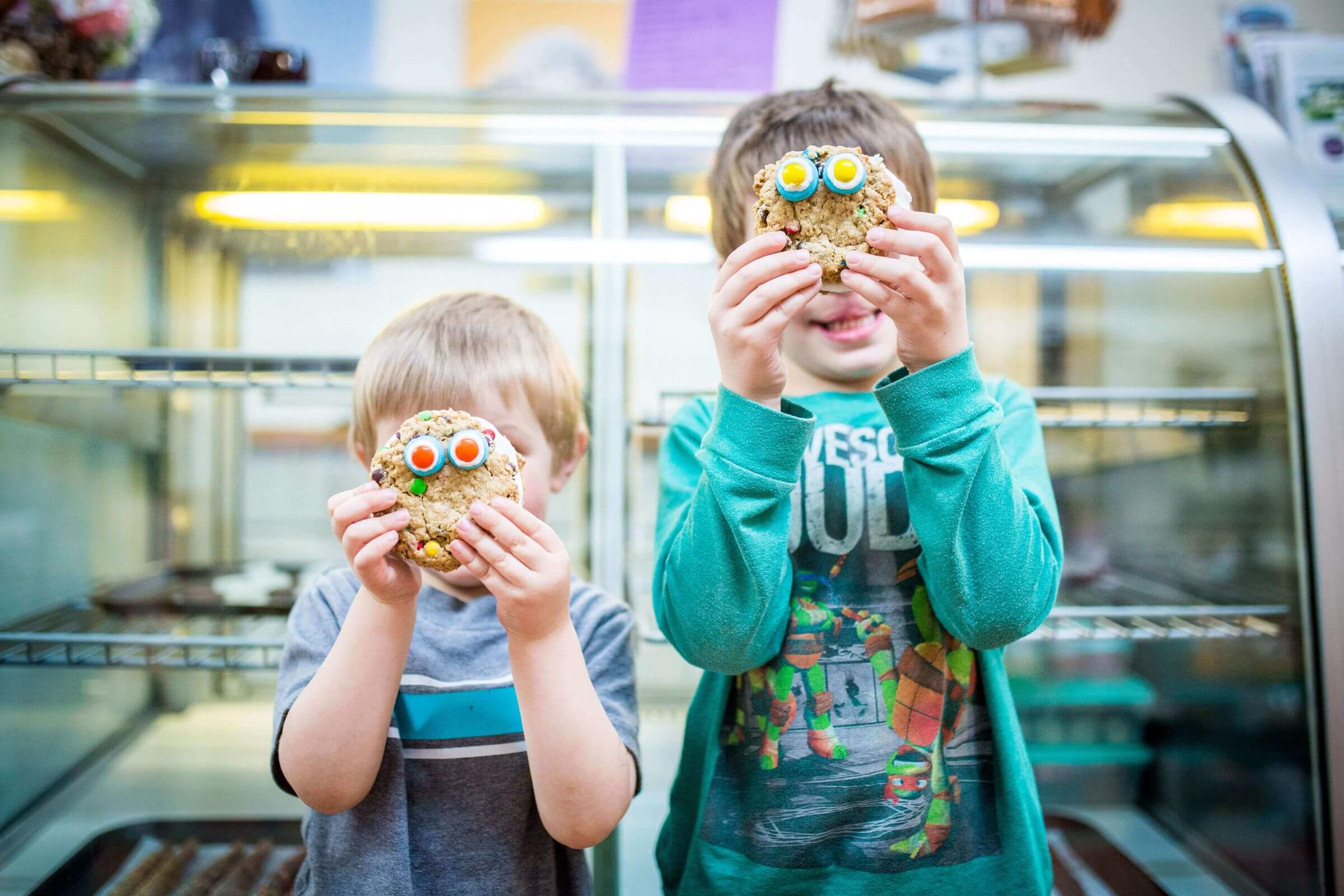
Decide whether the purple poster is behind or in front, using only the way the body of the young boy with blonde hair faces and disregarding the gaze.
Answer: behind

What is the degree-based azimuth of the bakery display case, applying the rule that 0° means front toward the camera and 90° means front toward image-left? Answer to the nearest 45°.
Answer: approximately 0°

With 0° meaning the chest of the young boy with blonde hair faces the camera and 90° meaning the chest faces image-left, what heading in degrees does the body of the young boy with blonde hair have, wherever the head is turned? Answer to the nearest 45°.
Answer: approximately 0°

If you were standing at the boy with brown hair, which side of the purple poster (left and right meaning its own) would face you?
front

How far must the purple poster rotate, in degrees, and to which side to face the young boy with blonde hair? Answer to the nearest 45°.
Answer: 0° — it already faces them
